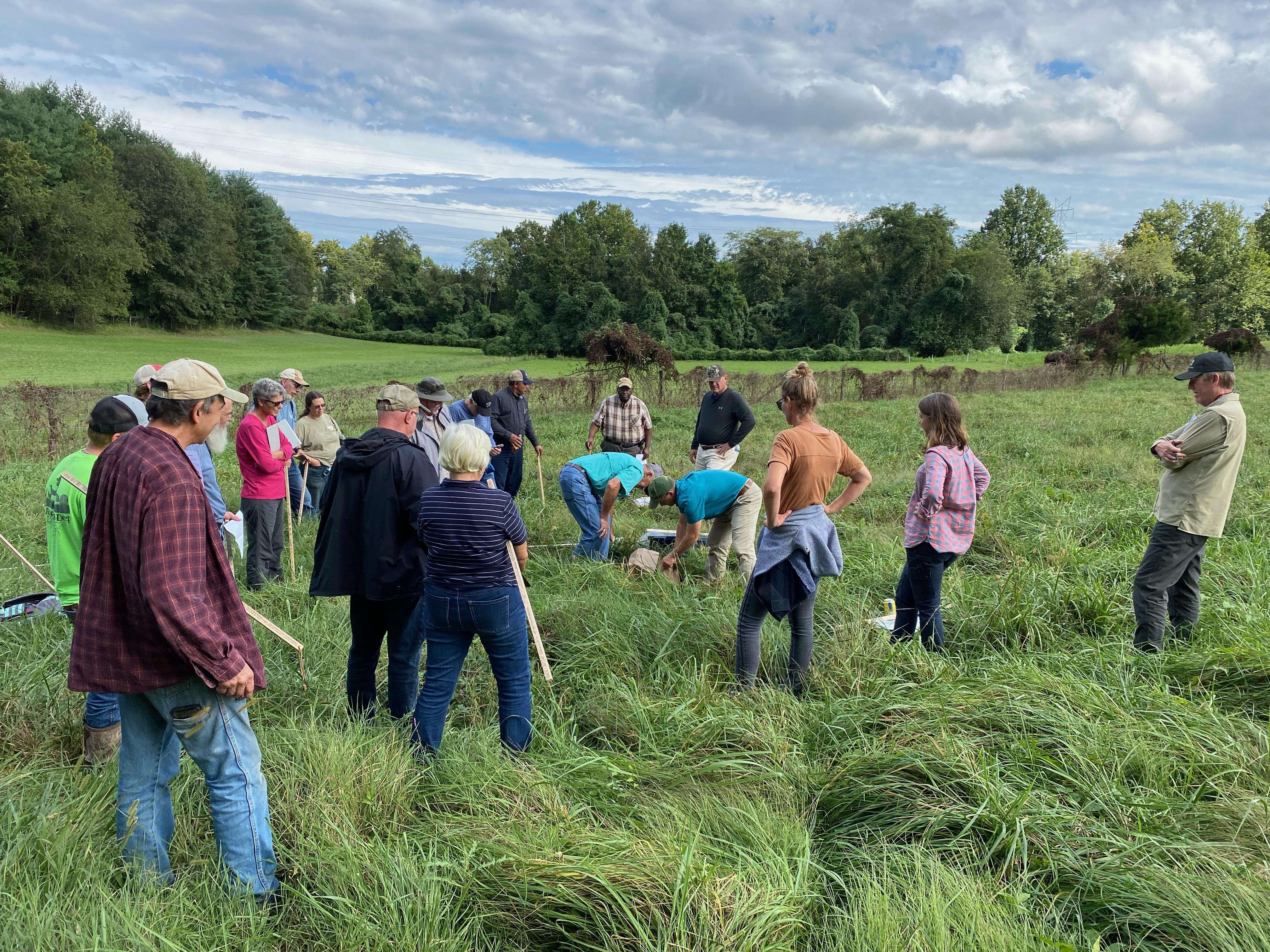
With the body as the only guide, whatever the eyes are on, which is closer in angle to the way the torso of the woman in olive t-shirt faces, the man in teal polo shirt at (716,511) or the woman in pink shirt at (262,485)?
the man in teal polo shirt

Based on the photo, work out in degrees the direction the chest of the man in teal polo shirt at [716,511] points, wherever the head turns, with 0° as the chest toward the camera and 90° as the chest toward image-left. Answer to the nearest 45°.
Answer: approximately 90°

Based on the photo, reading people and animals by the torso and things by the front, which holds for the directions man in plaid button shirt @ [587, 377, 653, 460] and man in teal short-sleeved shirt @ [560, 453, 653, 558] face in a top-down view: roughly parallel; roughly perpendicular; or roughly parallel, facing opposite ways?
roughly perpendicular

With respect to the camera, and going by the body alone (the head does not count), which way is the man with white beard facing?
to the viewer's right

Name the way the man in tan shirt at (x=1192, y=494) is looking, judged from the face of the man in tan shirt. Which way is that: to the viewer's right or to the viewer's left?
to the viewer's left

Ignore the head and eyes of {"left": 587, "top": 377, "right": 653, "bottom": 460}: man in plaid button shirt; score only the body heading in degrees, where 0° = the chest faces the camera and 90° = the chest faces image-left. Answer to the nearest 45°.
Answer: approximately 0°
